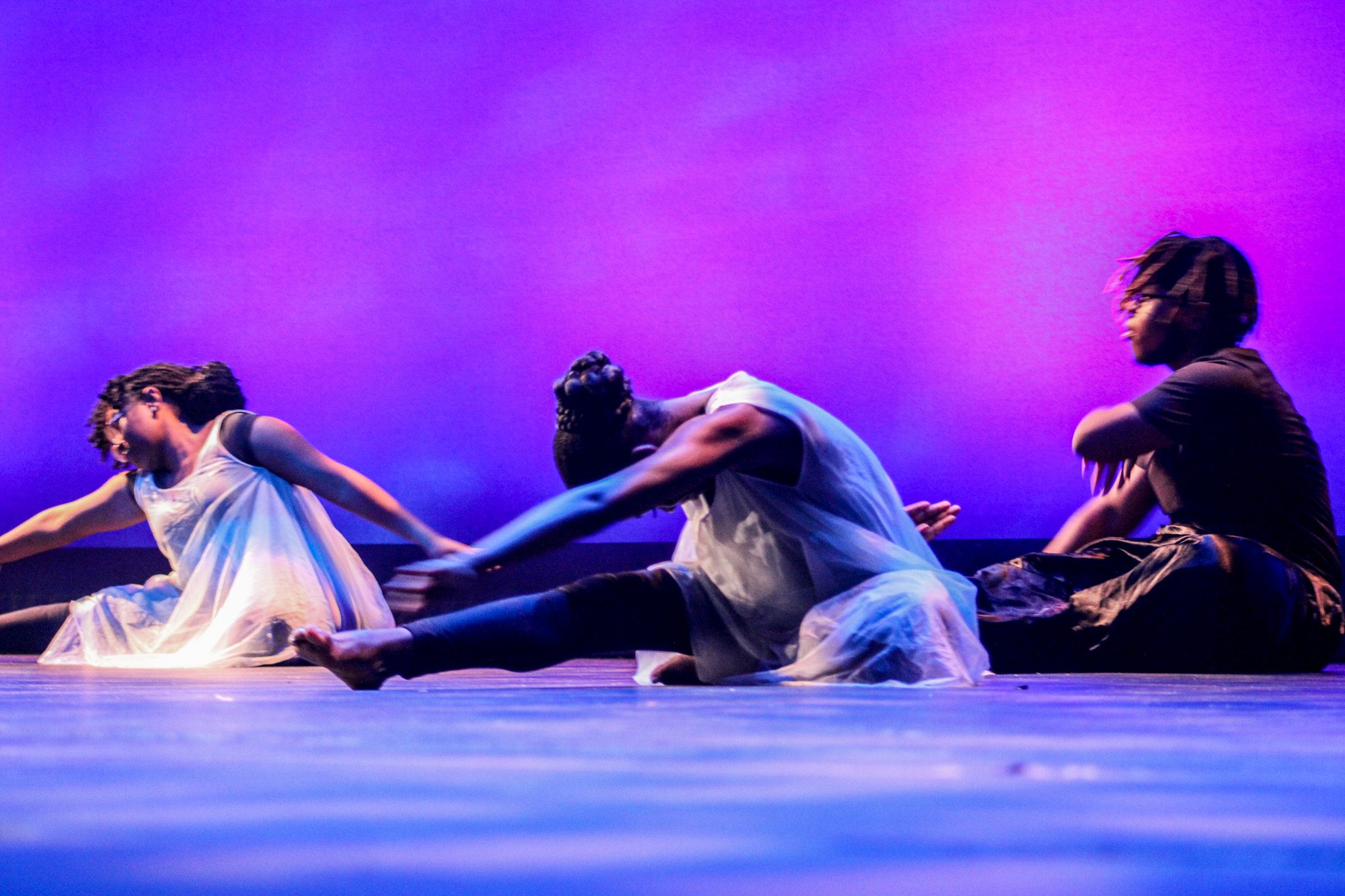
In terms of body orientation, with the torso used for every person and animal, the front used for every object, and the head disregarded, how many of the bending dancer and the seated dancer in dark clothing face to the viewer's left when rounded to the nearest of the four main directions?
2

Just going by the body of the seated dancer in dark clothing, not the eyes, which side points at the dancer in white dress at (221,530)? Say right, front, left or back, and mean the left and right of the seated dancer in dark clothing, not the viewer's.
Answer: front

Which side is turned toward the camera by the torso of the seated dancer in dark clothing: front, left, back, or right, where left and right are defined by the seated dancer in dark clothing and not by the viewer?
left

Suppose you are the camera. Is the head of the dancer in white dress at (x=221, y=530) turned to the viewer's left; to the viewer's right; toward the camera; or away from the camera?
to the viewer's left

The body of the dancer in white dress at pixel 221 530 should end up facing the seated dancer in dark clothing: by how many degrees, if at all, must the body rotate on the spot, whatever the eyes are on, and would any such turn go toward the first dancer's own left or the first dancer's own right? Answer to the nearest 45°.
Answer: approximately 90° to the first dancer's own left

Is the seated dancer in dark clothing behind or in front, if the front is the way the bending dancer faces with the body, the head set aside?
behind

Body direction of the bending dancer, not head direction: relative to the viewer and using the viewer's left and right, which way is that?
facing to the left of the viewer

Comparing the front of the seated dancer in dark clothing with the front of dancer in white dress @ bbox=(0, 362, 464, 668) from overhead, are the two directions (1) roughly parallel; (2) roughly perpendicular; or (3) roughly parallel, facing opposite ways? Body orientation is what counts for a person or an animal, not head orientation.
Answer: roughly perpendicular

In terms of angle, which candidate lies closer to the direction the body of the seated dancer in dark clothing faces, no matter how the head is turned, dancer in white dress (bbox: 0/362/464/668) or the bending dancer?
the dancer in white dress

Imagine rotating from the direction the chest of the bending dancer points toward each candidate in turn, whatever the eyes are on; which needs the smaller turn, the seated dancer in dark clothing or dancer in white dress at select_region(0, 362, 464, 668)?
the dancer in white dress

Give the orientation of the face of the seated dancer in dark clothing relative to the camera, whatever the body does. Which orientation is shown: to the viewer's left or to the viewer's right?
to the viewer's left

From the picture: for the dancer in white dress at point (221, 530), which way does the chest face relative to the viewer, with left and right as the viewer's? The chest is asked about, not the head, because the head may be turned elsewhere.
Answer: facing the viewer and to the left of the viewer

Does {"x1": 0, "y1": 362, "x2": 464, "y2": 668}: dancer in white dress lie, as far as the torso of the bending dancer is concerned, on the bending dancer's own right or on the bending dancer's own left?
on the bending dancer's own right
